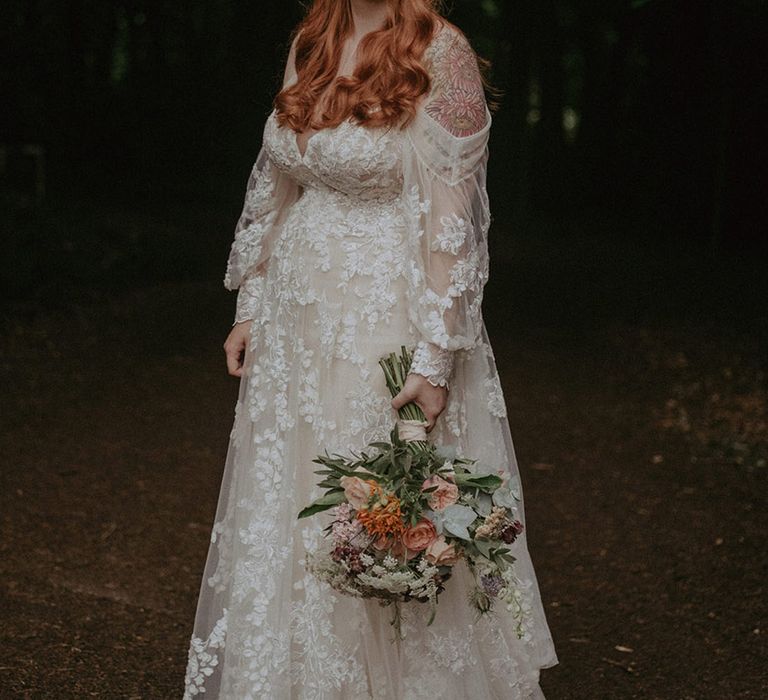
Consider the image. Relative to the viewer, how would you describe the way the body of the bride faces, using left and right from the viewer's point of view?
facing the viewer and to the left of the viewer
